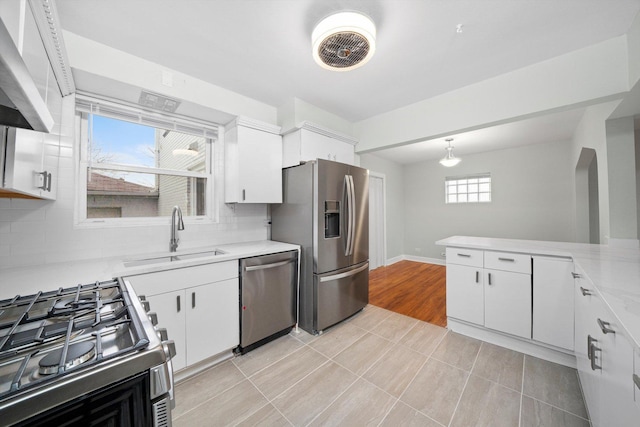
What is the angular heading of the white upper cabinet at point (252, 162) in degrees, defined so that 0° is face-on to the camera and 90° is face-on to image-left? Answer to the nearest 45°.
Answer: approximately 315°

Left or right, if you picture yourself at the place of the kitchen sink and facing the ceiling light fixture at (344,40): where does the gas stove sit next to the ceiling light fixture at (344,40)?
right

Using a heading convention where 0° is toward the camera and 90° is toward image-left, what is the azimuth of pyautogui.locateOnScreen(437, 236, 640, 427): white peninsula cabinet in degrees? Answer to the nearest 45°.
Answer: approximately 45°

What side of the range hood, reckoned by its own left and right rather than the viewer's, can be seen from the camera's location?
right

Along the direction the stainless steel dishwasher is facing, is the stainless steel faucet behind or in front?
behind
